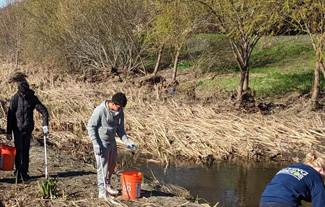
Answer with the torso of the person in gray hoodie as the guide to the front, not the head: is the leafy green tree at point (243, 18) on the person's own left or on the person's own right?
on the person's own left

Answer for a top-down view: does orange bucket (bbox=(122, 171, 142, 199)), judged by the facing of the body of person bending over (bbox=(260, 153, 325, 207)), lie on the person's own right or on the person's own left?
on the person's own left

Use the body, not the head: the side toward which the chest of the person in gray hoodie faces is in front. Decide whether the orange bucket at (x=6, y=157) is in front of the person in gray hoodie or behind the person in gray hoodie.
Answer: behind

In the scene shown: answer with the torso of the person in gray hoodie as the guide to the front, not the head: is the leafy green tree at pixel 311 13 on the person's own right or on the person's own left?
on the person's own left

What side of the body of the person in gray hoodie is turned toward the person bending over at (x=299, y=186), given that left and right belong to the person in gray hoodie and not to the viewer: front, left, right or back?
front

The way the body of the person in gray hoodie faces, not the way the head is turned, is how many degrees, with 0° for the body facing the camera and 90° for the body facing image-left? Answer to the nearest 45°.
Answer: approximately 315°

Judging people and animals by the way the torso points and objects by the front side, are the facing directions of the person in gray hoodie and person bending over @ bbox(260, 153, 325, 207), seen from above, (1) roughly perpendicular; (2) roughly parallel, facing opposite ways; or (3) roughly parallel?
roughly perpendicular

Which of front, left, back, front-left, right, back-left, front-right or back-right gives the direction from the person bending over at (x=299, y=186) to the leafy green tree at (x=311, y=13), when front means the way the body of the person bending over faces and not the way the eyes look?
front-left

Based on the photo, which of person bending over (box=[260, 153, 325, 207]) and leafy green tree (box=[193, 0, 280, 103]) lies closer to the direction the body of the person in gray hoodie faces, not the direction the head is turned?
the person bending over

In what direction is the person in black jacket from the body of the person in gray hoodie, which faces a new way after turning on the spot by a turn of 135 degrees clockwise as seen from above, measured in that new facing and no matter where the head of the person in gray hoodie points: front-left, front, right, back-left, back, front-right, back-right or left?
front-right

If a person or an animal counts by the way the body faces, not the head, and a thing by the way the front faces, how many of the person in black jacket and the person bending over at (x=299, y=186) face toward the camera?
1

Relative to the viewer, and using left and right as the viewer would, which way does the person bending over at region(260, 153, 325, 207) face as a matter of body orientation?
facing away from the viewer and to the right of the viewer

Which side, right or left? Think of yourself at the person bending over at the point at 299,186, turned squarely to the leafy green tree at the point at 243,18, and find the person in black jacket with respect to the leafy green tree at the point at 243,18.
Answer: left
